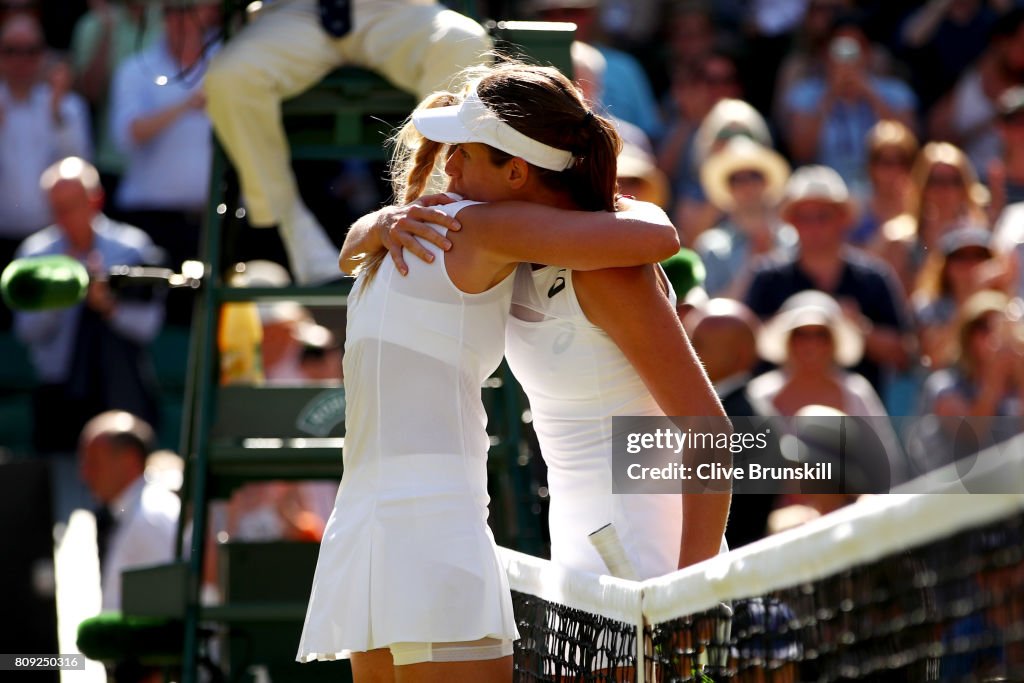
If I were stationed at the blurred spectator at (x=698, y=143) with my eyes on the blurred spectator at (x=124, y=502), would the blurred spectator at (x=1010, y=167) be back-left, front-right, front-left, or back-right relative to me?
back-left

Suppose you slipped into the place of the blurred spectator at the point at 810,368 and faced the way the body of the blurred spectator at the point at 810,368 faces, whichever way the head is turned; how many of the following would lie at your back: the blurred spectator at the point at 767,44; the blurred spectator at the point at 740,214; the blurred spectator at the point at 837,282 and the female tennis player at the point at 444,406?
3

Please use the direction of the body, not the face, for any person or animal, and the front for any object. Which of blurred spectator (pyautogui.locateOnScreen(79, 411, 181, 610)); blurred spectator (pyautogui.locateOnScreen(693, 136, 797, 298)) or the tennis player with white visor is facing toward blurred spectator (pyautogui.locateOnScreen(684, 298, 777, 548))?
blurred spectator (pyautogui.locateOnScreen(693, 136, 797, 298))

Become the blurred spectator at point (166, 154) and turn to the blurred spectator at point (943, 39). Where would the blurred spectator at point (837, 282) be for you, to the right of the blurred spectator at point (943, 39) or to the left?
right

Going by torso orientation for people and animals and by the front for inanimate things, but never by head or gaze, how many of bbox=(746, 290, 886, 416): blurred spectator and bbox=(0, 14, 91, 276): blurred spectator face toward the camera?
2
